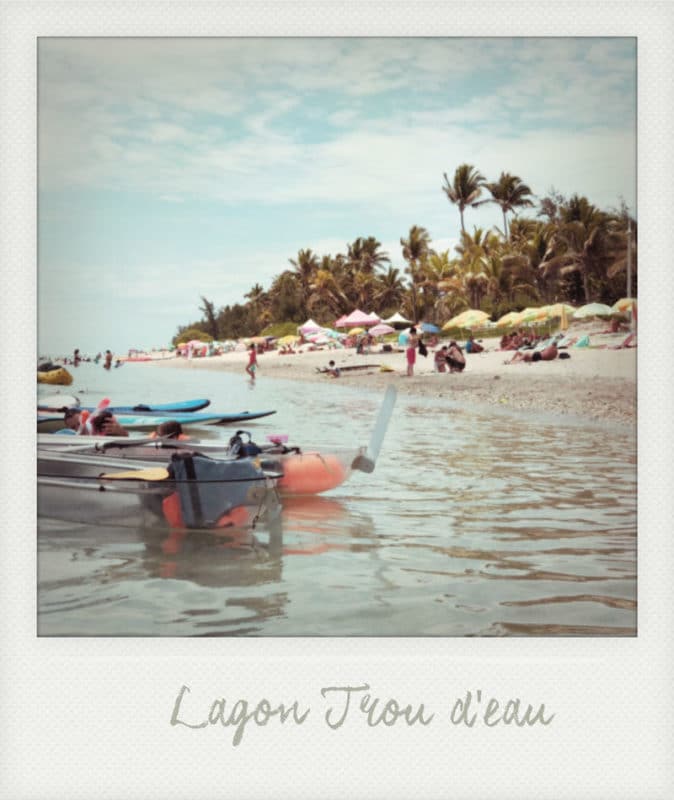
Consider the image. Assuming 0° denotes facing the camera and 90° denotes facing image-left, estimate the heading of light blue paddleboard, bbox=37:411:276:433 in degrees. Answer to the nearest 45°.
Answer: approximately 270°

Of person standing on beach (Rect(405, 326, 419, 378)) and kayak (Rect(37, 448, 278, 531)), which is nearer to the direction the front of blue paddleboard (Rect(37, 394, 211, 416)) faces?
the person standing on beach

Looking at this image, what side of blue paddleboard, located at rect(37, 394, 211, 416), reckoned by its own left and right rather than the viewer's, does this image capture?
right

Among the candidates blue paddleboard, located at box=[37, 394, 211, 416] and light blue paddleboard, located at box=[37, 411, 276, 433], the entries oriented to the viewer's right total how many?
2

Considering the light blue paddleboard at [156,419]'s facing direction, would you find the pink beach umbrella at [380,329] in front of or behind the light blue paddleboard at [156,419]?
in front
